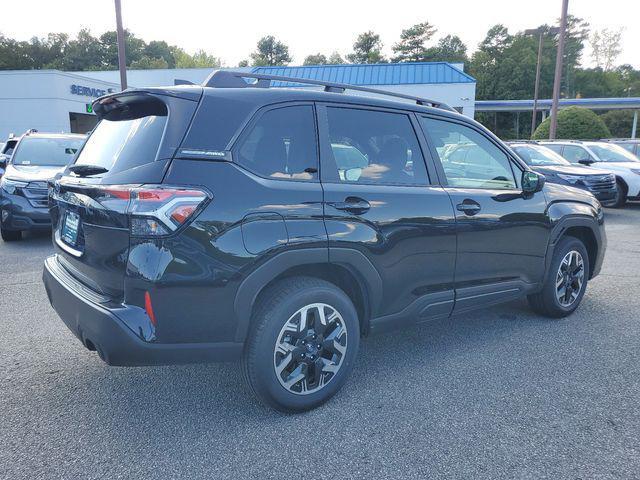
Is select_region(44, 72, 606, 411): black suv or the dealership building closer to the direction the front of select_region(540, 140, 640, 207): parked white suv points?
the black suv

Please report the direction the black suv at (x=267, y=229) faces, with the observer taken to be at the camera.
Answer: facing away from the viewer and to the right of the viewer

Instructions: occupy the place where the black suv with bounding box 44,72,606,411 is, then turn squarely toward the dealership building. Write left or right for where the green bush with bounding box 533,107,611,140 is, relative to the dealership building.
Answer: right

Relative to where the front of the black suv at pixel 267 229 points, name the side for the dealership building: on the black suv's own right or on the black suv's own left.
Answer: on the black suv's own left

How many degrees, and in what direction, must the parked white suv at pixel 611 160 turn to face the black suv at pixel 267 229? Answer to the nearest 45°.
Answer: approximately 45° to its right

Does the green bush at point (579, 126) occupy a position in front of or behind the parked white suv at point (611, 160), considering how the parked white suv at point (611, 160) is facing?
behind

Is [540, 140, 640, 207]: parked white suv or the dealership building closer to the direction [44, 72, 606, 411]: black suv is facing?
the parked white suv
